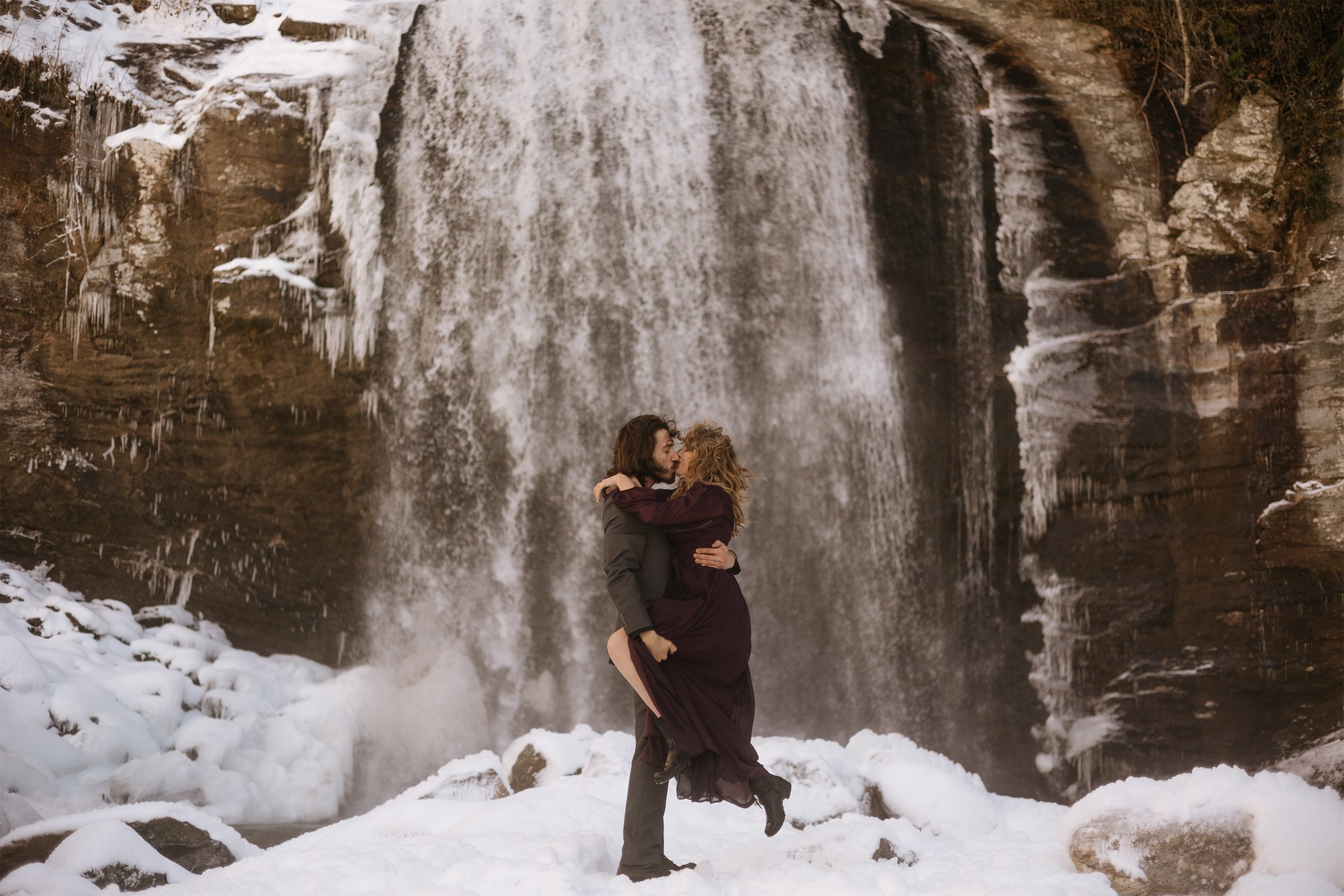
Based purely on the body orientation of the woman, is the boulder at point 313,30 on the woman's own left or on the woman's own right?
on the woman's own right

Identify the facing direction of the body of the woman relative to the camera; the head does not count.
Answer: to the viewer's left

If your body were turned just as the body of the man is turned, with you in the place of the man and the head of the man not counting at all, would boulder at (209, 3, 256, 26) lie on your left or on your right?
on your left

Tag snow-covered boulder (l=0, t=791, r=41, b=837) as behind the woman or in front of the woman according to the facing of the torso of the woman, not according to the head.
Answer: in front

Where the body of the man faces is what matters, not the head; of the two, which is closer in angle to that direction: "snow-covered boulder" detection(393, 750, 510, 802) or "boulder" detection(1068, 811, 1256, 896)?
the boulder

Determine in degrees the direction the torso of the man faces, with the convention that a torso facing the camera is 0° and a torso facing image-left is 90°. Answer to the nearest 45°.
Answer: approximately 270°

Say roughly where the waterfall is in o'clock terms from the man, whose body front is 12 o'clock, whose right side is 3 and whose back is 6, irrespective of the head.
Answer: The waterfall is roughly at 9 o'clock from the man.

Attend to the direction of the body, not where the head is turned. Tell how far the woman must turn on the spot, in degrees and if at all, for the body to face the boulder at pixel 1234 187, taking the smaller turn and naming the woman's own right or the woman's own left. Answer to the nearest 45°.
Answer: approximately 135° to the woman's own right

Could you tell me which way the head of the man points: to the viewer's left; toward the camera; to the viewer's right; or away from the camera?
to the viewer's right

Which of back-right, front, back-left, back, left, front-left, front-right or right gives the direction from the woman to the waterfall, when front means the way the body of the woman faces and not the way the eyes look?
right
